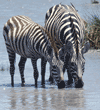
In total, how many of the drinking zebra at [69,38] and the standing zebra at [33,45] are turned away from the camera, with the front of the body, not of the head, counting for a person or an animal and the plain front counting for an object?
0

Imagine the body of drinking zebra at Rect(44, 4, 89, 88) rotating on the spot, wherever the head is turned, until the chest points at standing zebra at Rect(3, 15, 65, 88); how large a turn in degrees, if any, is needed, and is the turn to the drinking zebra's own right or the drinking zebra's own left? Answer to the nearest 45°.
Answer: approximately 135° to the drinking zebra's own right

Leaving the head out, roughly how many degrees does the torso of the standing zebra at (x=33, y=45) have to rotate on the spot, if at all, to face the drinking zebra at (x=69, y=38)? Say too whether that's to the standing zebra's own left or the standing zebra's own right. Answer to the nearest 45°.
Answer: approximately 45° to the standing zebra's own left

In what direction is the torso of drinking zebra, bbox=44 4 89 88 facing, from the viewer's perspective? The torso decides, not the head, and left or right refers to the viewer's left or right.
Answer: facing the viewer and to the right of the viewer
